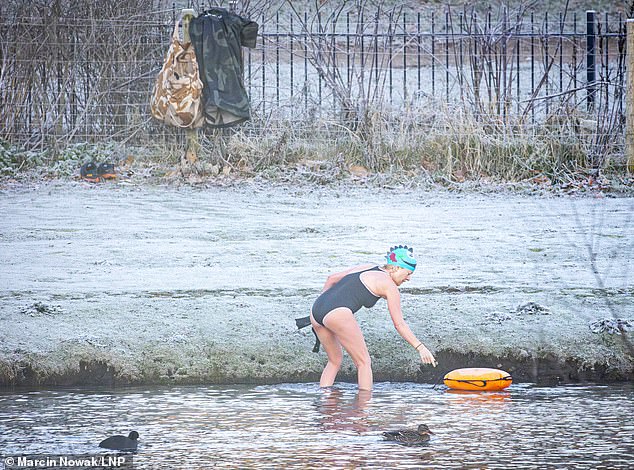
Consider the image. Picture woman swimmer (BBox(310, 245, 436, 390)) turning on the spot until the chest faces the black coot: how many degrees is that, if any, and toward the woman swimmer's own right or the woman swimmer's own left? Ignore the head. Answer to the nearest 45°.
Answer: approximately 135° to the woman swimmer's own right

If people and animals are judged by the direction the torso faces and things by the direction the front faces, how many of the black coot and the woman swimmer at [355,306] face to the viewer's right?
2

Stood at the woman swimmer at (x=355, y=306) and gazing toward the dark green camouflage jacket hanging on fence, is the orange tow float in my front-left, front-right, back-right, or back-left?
back-right

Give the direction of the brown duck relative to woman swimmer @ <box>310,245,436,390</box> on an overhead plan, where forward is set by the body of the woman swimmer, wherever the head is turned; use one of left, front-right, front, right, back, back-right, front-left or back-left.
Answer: right

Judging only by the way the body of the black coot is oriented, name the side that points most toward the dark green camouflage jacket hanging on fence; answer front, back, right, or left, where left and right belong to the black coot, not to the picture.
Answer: left

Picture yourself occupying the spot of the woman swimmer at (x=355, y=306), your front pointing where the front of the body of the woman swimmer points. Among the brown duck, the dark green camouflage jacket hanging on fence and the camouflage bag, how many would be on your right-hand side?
1

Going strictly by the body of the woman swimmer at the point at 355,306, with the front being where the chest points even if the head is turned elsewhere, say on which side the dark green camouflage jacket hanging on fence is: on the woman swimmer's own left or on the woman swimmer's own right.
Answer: on the woman swimmer's own left

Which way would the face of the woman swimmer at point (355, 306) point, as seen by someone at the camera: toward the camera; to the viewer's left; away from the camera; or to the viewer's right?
to the viewer's right

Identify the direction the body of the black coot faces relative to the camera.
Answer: to the viewer's right

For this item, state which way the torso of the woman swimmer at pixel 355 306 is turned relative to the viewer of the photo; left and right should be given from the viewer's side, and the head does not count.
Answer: facing to the right of the viewer

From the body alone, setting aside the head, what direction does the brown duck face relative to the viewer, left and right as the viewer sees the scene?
facing to the right of the viewer

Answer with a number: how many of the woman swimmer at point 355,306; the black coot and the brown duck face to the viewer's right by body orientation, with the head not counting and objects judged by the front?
3

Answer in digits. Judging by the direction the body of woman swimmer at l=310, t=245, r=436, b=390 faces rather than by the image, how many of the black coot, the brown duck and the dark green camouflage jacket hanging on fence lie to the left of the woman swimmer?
1
